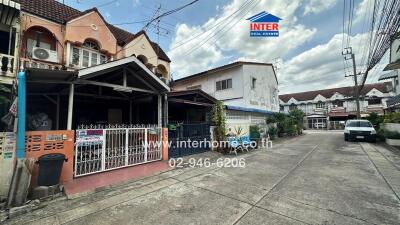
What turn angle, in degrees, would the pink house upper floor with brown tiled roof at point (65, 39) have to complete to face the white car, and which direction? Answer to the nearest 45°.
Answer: approximately 45° to its left

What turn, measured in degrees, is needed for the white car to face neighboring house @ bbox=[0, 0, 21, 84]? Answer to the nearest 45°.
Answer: approximately 45° to its right

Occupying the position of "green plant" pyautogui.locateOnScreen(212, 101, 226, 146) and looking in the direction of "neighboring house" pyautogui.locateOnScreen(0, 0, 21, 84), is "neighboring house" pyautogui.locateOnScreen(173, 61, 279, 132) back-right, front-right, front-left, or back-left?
back-right

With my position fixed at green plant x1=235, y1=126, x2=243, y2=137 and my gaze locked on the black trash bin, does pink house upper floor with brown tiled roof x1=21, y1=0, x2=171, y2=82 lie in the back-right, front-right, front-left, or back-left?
front-right

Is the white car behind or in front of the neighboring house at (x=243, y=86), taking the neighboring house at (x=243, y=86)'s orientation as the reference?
in front

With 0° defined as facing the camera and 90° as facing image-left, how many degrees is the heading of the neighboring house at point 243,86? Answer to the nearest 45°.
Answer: approximately 315°

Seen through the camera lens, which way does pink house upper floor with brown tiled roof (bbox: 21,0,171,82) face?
facing the viewer and to the right of the viewer

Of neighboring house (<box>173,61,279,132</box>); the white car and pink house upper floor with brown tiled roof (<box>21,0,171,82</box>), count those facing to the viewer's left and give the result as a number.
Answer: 0

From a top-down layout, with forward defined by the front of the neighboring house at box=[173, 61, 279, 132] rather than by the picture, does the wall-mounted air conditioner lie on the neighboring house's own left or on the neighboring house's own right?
on the neighboring house's own right

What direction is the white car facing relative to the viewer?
toward the camera

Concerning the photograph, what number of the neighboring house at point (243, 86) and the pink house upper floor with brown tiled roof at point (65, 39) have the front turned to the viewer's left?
0

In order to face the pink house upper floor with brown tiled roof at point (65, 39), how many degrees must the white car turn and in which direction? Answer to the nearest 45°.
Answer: approximately 45° to its right
